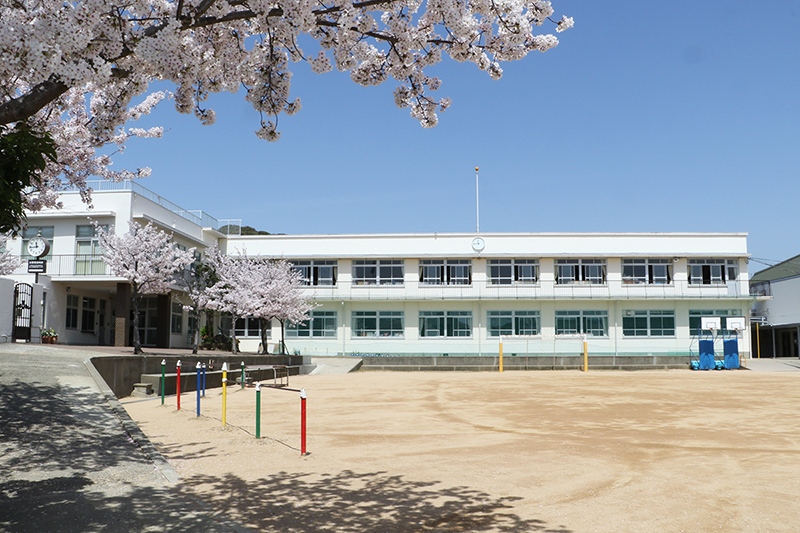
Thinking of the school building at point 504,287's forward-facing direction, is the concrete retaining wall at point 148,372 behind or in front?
in front

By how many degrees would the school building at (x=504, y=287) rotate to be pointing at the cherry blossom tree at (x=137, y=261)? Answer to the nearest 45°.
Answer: approximately 45° to its right

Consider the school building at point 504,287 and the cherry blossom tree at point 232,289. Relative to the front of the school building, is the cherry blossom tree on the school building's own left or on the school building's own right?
on the school building's own right

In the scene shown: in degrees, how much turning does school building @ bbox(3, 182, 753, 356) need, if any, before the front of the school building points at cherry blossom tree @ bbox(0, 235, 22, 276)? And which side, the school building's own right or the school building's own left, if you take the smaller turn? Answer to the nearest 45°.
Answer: approximately 45° to the school building's own right

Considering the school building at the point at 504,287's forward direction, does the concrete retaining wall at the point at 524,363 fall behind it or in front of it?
in front

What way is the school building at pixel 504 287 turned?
toward the camera

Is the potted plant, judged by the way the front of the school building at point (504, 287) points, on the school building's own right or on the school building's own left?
on the school building's own right

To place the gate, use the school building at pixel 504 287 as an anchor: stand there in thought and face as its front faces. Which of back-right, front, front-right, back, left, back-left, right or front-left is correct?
front-right

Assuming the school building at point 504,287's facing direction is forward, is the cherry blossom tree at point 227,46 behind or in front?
in front

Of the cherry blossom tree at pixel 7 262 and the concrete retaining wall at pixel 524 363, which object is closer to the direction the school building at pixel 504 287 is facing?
the concrete retaining wall
